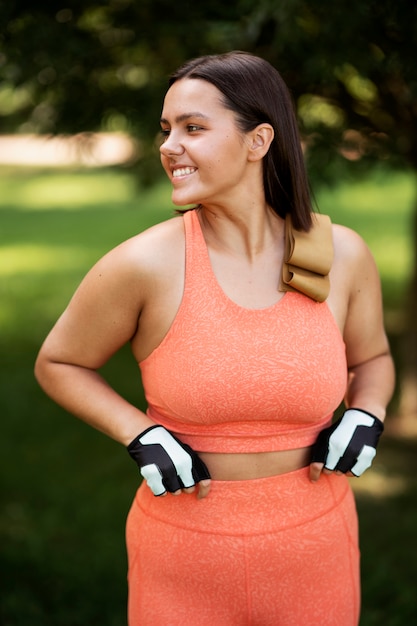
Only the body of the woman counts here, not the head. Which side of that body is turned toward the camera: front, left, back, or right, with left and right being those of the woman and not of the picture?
front
